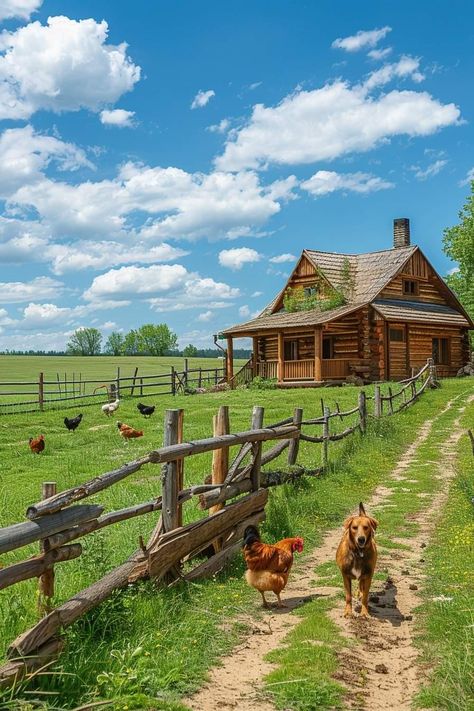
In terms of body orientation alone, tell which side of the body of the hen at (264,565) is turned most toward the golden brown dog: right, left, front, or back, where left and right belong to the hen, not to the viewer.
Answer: front

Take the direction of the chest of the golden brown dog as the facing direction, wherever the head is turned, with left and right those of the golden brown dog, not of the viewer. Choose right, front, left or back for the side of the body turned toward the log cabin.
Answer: back

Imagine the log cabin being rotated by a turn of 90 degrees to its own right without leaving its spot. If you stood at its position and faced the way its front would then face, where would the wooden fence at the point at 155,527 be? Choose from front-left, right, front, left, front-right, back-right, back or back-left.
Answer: back-left

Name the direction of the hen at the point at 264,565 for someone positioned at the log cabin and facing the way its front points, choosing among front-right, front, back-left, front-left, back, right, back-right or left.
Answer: front-left

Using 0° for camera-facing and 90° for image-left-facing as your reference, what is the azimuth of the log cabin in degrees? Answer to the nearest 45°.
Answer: approximately 45°

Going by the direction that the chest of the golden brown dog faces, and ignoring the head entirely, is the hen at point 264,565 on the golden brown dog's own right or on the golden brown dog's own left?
on the golden brown dog's own right

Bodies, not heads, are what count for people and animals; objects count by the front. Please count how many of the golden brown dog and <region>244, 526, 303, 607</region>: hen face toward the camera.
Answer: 1

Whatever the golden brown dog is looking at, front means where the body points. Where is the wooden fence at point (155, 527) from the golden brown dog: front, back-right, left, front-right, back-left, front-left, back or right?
right

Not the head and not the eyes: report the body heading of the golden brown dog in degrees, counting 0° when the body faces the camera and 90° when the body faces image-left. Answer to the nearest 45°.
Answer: approximately 0°

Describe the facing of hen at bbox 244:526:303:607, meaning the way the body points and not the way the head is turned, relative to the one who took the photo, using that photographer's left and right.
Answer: facing to the right of the viewer
